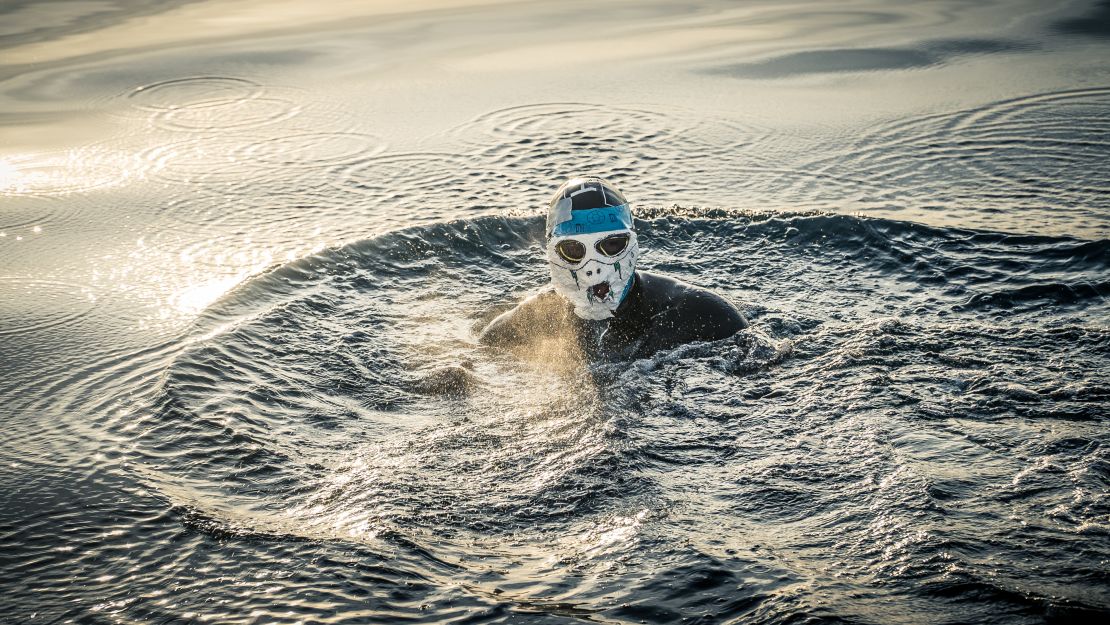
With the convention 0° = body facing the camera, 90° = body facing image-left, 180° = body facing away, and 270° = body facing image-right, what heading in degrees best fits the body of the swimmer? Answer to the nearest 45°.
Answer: approximately 0°
